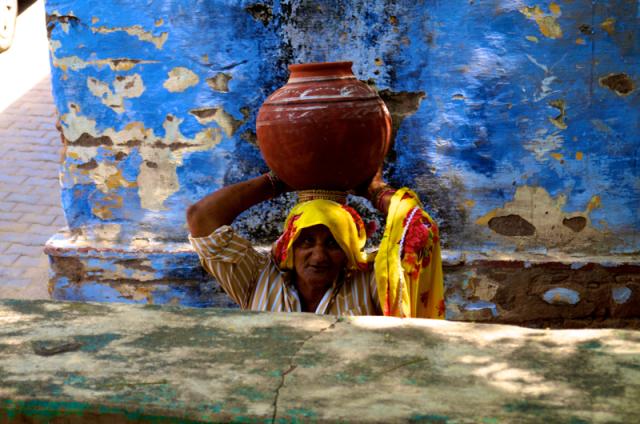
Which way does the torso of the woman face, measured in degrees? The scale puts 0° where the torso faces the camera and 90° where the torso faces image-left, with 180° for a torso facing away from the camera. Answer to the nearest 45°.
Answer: approximately 0°
